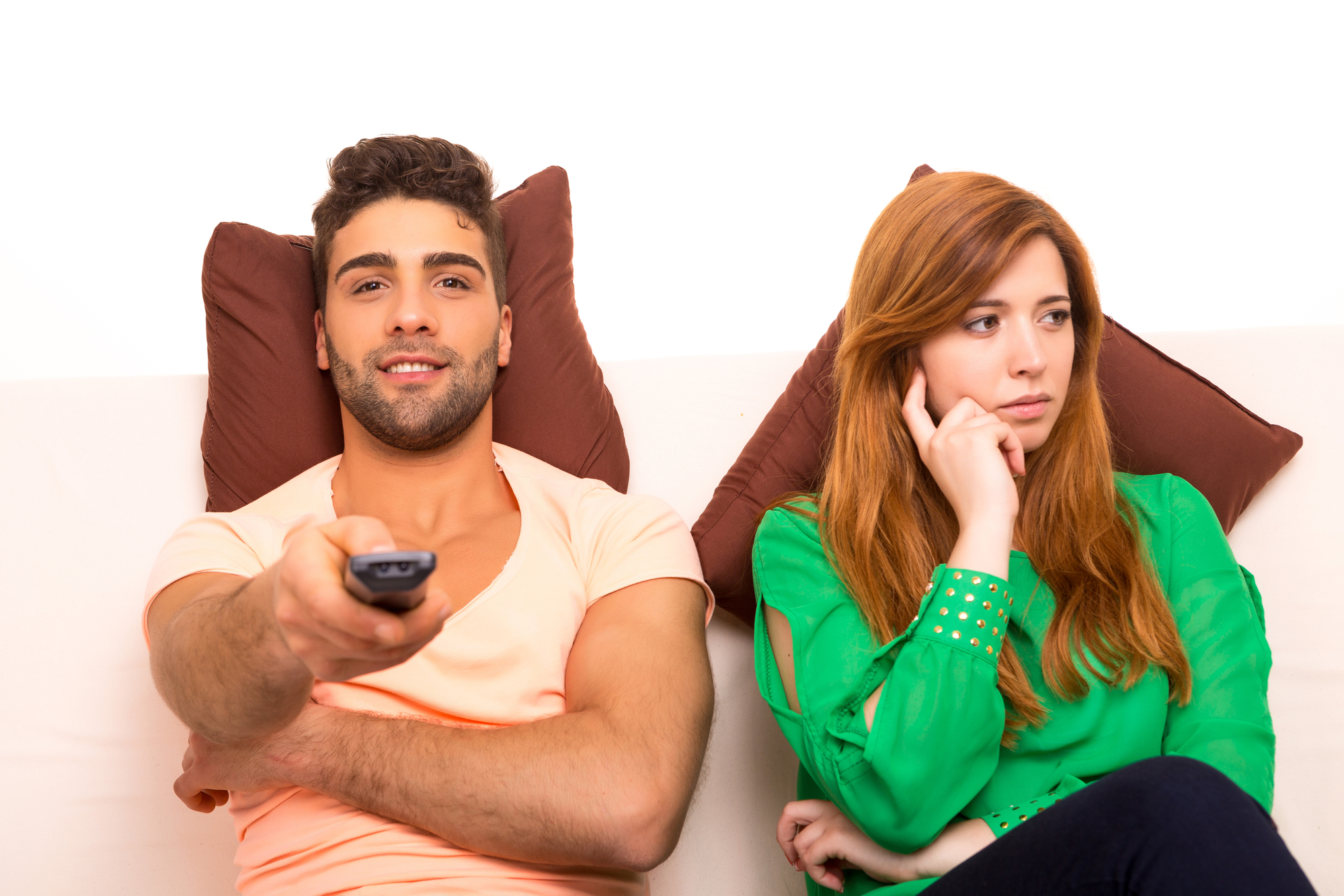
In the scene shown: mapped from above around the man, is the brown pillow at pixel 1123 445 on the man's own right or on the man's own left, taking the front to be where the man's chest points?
on the man's own left

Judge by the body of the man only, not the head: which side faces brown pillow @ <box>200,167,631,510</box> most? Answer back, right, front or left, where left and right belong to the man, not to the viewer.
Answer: back

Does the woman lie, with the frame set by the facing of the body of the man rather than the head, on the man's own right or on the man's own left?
on the man's own left

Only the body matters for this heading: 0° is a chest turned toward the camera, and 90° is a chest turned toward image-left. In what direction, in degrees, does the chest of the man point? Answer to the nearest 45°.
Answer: approximately 0°

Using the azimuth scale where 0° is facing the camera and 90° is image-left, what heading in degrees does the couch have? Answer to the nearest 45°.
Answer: approximately 0°
